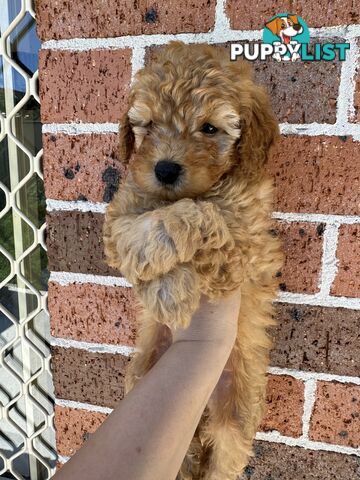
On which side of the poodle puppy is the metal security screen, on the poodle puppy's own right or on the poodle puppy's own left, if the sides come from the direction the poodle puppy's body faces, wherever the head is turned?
on the poodle puppy's own right

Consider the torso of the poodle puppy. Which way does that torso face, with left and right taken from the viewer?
facing the viewer and to the left of the viewer
